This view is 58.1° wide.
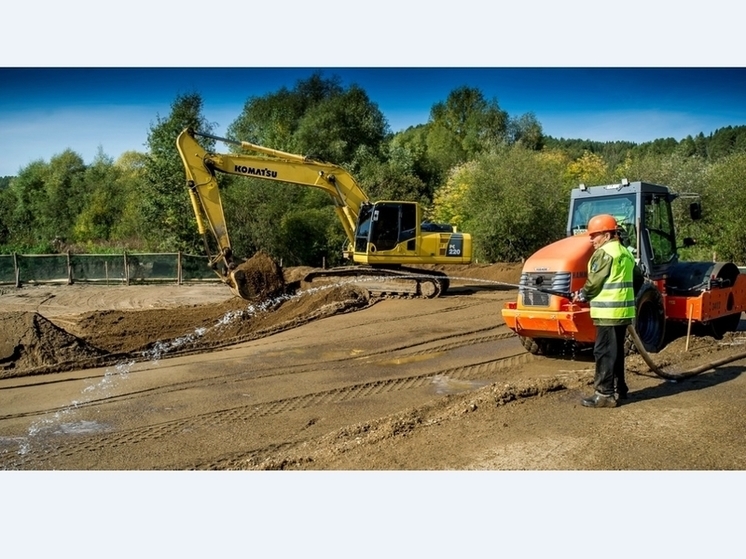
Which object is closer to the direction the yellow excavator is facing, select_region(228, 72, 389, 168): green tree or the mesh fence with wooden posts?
the mesh fence with wooden posts

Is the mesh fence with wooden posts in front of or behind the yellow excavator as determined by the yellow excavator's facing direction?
in front

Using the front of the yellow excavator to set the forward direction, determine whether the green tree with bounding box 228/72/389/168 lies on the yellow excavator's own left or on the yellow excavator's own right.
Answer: on the yellow excavator's own right

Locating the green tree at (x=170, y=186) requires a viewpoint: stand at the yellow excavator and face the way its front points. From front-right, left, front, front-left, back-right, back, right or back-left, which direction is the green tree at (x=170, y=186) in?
front-right

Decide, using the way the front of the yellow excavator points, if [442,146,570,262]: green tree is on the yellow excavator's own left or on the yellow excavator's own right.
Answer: on the yellow excavator's own right

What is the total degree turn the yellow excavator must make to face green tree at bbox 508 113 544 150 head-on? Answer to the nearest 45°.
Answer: approximately 135° to its right

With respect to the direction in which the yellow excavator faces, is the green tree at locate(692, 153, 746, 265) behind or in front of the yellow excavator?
behind

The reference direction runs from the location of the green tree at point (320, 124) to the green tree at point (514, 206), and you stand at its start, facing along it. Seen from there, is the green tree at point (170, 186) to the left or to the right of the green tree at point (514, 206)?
right

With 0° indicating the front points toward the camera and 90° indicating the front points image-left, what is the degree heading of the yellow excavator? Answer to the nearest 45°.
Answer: approximately 90°

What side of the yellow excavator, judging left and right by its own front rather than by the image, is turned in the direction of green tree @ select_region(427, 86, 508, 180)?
right

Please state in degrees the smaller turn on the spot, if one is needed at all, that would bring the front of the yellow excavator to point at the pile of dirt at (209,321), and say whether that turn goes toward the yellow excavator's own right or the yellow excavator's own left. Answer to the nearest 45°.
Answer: approximately 45° to the yellow excavator's own left

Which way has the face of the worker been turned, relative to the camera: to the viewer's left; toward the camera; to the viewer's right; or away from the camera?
to the viewer's left
